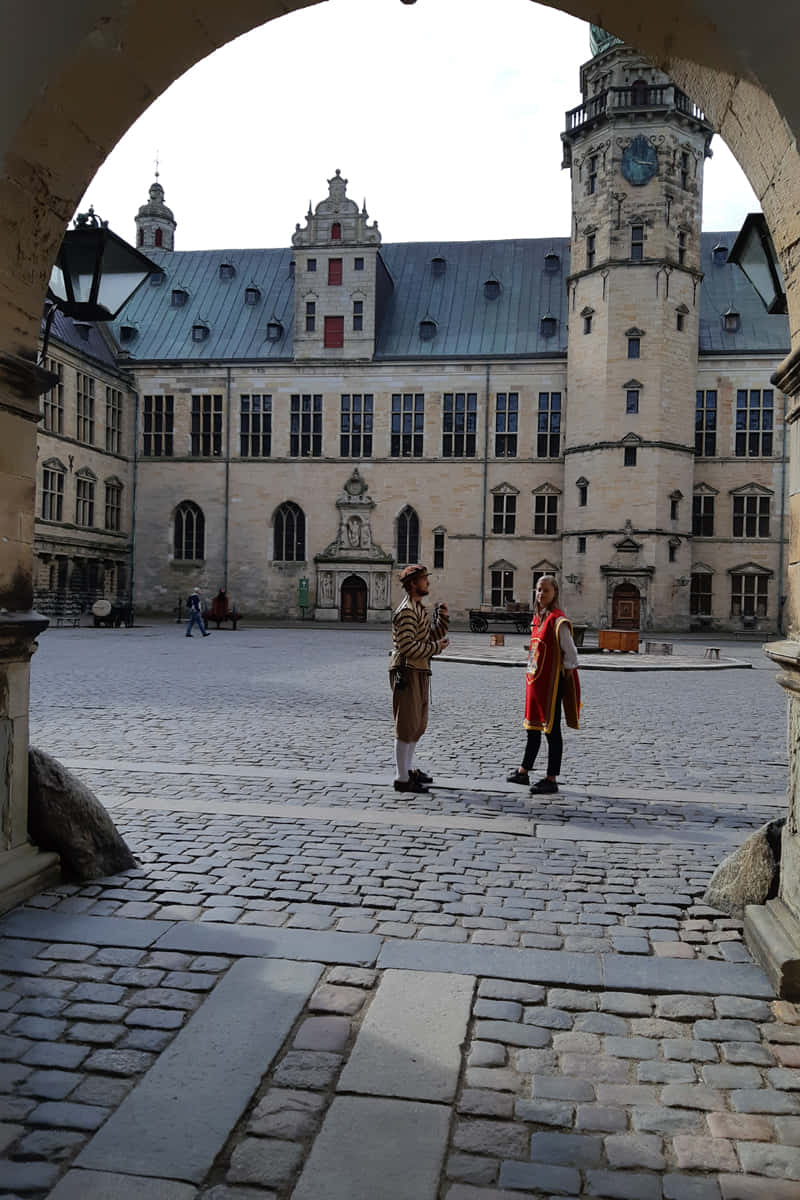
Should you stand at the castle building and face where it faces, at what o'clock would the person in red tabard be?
The person in red tabard is roughly at 12 o'clock from the castle building.

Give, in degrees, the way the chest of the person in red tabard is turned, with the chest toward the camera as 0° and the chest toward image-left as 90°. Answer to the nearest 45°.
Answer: approximately 45°

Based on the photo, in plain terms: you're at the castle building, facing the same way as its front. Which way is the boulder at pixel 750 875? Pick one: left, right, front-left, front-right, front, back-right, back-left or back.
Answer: front

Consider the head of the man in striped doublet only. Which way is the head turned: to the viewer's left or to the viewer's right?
to the viewer's right

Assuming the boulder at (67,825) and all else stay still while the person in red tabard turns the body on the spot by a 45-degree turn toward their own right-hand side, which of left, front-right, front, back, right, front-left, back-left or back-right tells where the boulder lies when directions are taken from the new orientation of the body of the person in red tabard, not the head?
front-left

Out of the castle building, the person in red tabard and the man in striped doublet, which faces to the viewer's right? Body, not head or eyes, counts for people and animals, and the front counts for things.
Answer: the man in striped doublet

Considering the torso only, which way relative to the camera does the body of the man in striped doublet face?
to the viewer's right

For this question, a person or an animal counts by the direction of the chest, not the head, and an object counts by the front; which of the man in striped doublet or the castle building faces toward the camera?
the castle building

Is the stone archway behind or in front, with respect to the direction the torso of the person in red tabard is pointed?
in front

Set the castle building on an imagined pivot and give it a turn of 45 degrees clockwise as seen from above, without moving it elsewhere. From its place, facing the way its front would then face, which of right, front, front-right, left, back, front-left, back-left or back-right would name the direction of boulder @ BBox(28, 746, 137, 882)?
front-left

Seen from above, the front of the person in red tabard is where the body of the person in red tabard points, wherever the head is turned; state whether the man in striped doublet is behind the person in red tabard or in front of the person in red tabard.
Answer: in front

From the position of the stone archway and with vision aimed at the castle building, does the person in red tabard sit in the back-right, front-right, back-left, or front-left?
front-right

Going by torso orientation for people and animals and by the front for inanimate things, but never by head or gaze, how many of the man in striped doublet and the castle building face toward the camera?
1

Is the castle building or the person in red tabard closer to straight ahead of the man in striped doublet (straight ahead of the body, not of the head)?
the person in red tabard

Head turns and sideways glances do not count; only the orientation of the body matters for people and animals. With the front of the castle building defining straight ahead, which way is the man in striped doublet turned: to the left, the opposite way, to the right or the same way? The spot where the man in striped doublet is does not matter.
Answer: to the left

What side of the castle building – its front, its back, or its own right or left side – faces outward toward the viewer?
front

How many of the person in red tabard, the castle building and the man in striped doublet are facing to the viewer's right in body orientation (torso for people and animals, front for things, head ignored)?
1

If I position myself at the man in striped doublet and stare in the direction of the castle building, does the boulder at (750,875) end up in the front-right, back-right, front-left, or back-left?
back-right
